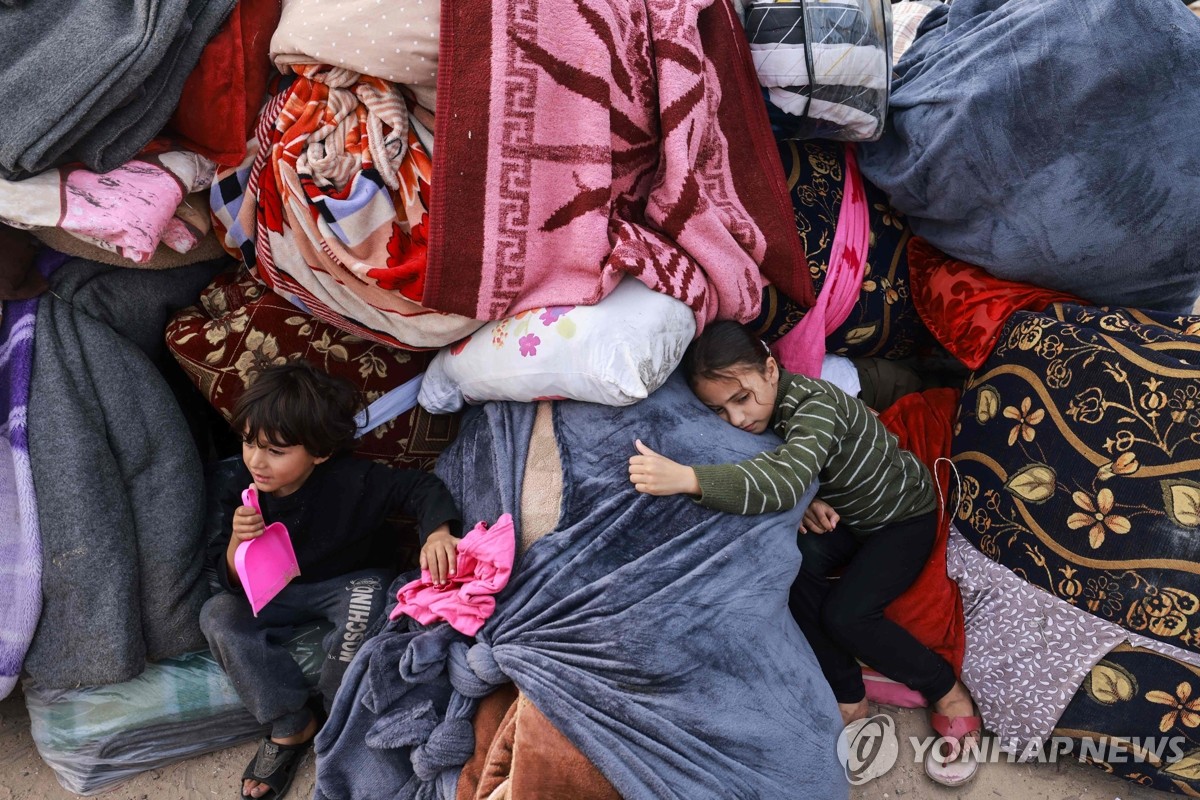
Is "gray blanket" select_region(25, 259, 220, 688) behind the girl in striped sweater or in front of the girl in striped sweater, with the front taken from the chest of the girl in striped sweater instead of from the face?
in front

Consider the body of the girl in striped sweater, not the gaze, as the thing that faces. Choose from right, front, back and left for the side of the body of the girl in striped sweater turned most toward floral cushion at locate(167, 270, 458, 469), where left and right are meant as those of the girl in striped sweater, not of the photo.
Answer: front

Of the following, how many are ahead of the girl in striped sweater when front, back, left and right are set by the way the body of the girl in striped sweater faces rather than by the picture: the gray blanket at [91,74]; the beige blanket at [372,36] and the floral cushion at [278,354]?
3

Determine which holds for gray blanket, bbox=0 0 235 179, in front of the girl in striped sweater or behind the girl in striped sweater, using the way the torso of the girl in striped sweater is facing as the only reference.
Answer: in front

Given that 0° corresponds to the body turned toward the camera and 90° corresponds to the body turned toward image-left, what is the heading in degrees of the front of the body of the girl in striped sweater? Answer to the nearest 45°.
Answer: approximately 90°

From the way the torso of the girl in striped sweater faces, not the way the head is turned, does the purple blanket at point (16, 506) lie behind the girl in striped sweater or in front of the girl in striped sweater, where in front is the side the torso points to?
in front
